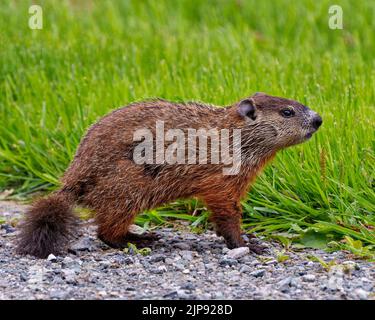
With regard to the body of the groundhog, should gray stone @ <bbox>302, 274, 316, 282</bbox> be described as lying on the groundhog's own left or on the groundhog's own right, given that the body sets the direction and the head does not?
on the groundhog's own right

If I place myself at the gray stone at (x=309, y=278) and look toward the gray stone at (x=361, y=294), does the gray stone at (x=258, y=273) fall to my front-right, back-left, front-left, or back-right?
back-right

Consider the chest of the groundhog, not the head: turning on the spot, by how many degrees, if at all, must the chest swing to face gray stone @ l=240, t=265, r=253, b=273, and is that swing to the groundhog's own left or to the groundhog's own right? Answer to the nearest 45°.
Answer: approximately 45° to the groundhog's own right

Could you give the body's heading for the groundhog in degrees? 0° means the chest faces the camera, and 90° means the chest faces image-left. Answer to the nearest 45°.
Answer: approximately 270°

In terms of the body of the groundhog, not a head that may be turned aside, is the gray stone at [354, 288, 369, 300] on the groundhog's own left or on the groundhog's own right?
on the groundhog's own right
